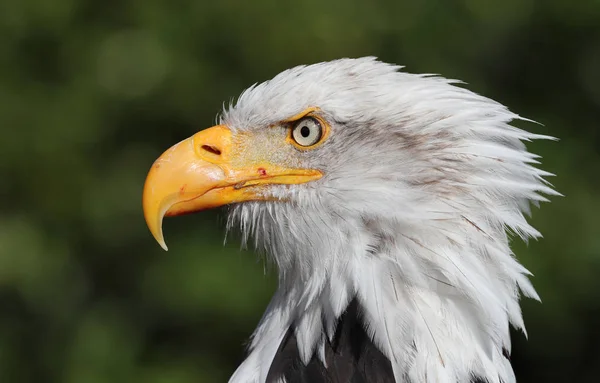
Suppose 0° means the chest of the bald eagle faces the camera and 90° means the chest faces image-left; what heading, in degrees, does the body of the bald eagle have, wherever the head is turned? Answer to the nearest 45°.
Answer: approximately 90°
